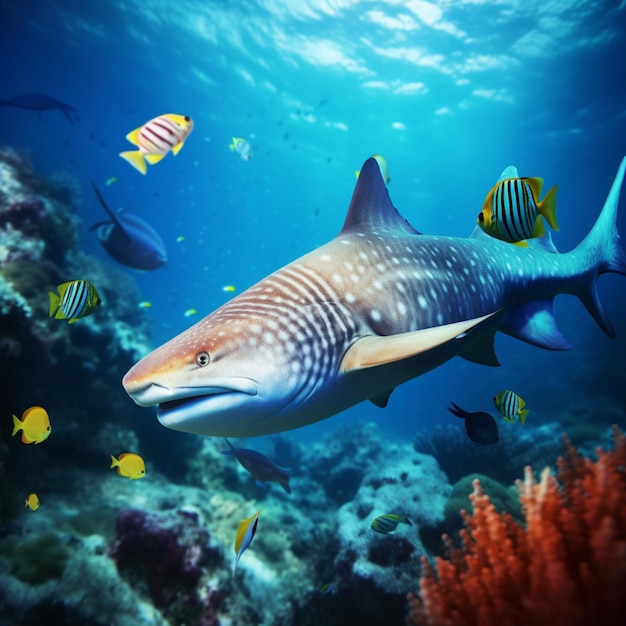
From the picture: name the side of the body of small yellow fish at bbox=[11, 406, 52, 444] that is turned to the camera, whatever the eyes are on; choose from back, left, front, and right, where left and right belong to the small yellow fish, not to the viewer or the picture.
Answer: right

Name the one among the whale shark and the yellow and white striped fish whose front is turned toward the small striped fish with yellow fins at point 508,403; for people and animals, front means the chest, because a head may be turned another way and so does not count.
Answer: the yellow and white striped fish

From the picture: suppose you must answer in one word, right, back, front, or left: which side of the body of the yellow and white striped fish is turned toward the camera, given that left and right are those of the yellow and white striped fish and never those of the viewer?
right

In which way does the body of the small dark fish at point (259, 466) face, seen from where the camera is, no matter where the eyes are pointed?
to the viewer's right

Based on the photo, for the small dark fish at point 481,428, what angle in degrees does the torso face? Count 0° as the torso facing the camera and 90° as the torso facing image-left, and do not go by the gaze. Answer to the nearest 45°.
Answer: approximately 270°

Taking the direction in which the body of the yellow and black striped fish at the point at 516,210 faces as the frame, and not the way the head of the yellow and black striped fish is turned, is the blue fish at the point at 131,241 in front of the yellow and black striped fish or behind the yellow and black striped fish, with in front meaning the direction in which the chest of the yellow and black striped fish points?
in front

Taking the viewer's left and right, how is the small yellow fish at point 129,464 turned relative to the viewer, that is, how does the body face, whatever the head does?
facing to the right of the viewer
